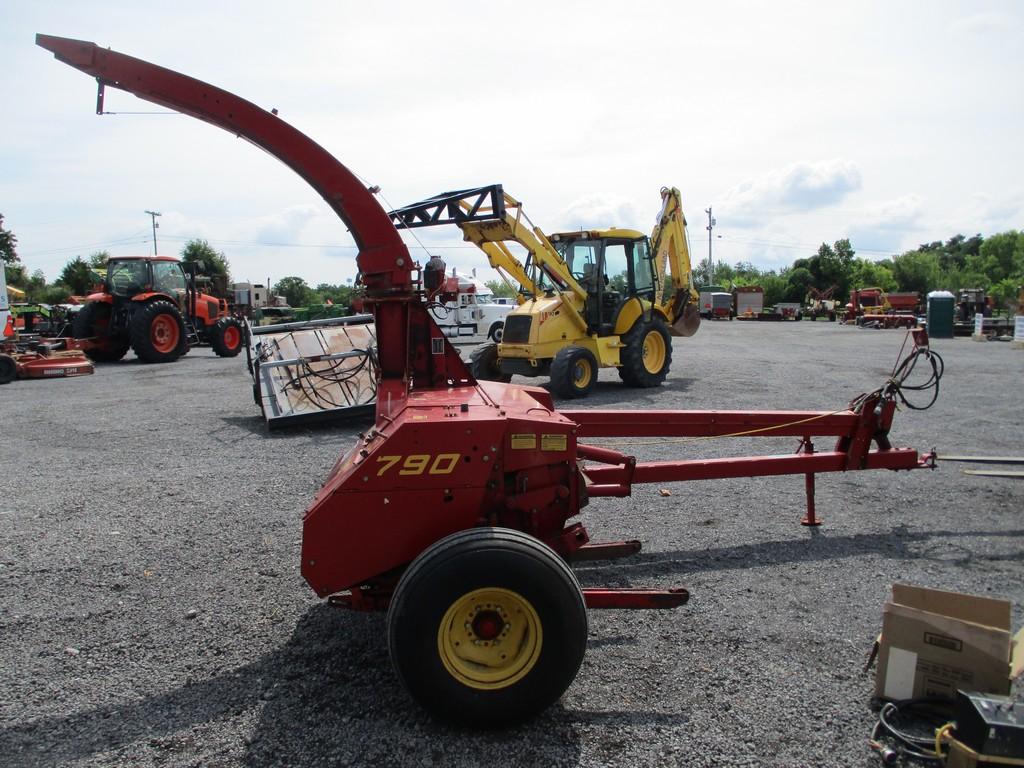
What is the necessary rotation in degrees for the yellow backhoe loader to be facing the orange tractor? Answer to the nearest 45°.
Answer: approximately 90° to its right

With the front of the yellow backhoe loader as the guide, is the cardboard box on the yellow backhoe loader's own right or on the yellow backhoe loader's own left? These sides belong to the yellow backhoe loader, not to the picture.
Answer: on the yellow backhoe loader's own left

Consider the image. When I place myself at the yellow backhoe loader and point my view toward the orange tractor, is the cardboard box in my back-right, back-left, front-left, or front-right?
back-left

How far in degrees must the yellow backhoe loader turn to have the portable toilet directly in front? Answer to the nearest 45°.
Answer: approximately 180°

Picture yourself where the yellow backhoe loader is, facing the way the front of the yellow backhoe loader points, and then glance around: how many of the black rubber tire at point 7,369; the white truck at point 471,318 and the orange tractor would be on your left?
0

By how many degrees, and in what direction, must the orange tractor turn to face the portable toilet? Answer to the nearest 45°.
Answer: approximately 45° to its right

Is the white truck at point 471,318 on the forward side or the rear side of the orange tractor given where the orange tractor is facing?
on the forward side

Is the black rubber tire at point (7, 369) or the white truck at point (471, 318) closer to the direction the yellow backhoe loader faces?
the black rubber tire

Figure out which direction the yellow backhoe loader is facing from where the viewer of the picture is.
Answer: facing the viewer and to the left of the viewer

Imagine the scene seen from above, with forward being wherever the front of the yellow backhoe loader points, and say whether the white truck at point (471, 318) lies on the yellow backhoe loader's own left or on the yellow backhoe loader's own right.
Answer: on the yellow backhoe loader's own right

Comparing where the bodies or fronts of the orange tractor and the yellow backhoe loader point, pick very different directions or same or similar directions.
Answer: very different directions
